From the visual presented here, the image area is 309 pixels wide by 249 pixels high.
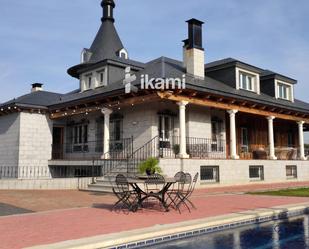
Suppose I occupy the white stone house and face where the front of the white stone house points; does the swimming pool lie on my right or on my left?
on my left

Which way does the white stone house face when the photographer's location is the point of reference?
facing the viewer and to the left of the viewer
